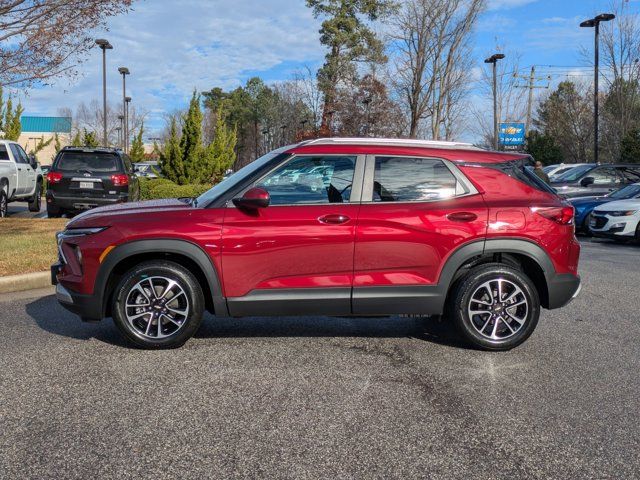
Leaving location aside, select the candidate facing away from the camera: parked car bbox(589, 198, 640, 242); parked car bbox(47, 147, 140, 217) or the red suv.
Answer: parked car bbox(47, 147, 140, 217)

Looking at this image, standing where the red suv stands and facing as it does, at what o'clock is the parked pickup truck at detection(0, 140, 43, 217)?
The parked pickup truck is roughly at 2 o'clock from the red suv.

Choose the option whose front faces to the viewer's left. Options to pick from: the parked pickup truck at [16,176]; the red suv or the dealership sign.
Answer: the red suv

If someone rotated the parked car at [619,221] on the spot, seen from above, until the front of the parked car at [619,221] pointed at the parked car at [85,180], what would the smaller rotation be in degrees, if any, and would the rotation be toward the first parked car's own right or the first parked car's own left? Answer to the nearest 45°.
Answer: approximately 45° to the first parked car's own right

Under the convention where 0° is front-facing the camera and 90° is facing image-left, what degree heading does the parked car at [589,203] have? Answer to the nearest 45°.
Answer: approximately 45°

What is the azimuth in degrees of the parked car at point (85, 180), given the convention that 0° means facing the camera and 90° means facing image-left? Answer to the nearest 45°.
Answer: approximately 180°

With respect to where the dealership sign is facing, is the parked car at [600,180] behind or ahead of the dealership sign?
ahead

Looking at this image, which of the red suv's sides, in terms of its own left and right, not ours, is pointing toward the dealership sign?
right

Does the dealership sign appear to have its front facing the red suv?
yes

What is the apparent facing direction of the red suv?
to the viewer's left

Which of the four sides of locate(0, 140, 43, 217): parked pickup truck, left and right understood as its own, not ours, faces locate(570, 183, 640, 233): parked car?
right

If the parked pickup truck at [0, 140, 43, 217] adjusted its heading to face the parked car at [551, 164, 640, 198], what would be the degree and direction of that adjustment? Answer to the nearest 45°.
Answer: approximately 45° to its right

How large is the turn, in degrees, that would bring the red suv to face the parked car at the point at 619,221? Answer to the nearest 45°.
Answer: approximately 135° to its right

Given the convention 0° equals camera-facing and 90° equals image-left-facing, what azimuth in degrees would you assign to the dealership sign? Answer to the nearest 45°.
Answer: approximately 0°

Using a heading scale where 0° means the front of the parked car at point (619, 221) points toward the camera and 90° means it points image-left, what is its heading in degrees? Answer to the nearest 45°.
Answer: approximately 45°

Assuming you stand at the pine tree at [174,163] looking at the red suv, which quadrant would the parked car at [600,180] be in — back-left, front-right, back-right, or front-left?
front-left

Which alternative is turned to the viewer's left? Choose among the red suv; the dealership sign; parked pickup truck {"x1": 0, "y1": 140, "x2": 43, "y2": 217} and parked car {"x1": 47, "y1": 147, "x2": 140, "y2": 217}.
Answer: the red suv
